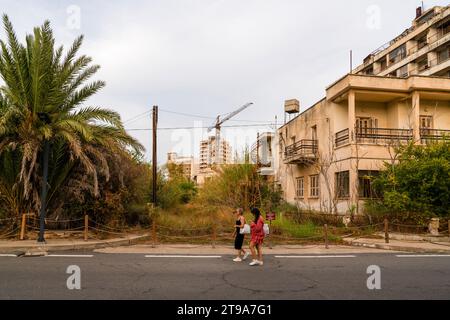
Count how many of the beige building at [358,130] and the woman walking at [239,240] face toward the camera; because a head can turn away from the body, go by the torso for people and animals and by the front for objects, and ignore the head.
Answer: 1

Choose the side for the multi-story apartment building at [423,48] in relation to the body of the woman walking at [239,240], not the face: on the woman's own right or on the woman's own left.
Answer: on the woman's own right

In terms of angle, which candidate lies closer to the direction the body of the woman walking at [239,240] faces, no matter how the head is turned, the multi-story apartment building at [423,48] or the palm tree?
the palm tree

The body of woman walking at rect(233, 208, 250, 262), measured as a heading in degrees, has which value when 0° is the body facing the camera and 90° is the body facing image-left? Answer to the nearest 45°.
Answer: approximately 90°

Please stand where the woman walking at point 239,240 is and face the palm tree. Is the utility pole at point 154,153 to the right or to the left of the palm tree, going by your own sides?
right

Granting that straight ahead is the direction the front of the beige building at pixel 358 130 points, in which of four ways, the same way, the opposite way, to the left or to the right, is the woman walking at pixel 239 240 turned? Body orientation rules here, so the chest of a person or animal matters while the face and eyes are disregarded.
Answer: to the right

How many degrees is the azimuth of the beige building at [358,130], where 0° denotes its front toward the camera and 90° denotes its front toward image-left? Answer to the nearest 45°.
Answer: approximately 0°

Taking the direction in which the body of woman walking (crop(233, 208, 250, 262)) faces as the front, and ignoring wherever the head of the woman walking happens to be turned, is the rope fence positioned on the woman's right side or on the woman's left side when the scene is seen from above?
on the woman's right side

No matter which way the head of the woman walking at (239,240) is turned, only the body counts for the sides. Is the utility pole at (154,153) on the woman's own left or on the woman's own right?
on the woman's own right

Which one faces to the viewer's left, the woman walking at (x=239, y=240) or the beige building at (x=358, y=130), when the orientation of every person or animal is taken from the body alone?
the woman walking
